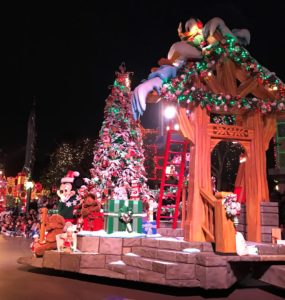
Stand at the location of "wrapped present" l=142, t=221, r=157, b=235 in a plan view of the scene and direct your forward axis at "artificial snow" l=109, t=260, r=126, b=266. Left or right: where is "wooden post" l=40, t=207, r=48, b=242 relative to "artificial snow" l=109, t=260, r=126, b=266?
right

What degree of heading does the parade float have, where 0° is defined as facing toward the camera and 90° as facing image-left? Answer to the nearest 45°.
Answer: approximately 90°

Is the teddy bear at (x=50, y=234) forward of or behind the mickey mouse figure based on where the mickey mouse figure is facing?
forward

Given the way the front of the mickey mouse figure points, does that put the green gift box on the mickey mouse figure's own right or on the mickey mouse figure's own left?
on the mickey mouse figure's own left

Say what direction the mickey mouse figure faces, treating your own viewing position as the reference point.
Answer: facing the viewer and to the left of the viewer

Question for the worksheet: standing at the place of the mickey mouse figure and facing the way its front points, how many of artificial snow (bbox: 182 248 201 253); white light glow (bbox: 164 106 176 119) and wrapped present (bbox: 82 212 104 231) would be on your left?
3
